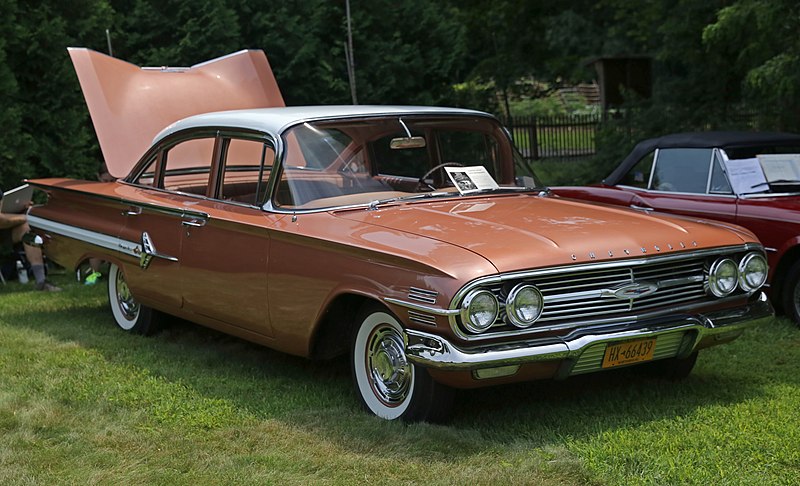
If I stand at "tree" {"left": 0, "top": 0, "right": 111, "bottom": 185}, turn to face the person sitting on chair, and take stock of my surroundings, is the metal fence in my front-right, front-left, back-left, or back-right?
back-left

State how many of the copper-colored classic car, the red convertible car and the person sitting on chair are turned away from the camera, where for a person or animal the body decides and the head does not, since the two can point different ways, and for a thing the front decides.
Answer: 0

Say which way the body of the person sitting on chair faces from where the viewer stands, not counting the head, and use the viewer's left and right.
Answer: facing to the right of the viewer

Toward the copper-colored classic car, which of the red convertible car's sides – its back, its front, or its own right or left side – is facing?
right

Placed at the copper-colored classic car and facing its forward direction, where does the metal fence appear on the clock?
The metal fence is roughly at 8 o'clock from the copper-colored classic car.

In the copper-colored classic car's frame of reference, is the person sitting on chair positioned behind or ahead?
behind

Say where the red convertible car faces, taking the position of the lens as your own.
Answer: facing the viewer and to the right of the viewer
